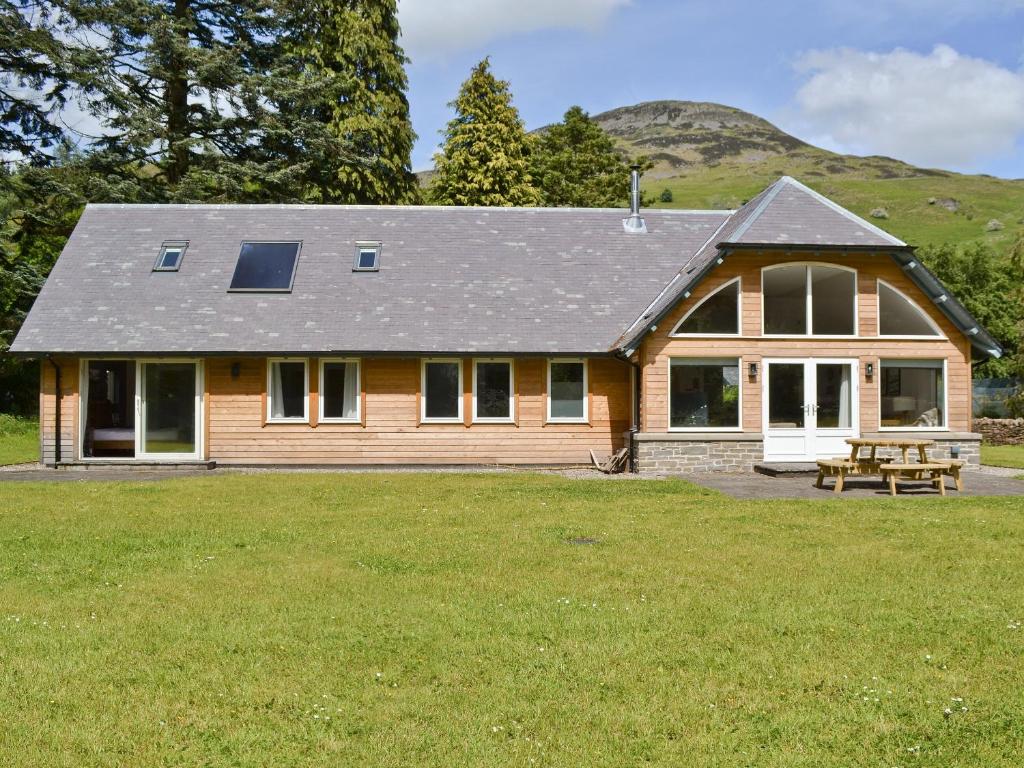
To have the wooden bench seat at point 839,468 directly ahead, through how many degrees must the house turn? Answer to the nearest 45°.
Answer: approximately 45° to its left

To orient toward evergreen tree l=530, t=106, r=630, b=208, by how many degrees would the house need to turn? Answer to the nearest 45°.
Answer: approximately 180°

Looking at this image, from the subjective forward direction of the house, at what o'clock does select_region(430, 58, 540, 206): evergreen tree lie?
The evergreen tree is roughly at 6 o'clock from the house.

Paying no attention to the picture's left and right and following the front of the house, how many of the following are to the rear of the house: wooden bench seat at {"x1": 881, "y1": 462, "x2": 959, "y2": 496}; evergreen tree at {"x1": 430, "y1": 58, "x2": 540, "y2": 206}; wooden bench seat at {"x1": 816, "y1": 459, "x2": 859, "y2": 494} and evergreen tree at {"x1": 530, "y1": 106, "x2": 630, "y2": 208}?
2

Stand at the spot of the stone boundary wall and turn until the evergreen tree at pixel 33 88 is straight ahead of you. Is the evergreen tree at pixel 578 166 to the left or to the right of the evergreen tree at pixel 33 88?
right

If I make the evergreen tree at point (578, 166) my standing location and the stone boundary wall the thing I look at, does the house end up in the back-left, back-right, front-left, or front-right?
front-right

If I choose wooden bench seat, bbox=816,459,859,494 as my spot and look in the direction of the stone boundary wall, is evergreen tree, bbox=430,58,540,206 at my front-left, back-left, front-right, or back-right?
front-left

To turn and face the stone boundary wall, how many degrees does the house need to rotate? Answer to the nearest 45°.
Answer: approximately 135° to its left

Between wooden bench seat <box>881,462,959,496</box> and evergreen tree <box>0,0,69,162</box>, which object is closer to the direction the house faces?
the wooden bench seat

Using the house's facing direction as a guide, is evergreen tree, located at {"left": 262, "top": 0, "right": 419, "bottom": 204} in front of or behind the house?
behind

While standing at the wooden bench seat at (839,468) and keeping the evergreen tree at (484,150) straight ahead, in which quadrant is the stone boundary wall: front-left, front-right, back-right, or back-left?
front-right

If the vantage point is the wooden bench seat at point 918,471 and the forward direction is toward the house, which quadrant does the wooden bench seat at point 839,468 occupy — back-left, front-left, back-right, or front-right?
front-left

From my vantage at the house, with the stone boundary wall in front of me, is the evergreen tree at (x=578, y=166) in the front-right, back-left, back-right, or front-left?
front-left

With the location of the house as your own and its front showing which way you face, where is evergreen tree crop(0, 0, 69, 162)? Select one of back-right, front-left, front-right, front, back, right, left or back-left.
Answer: back-right

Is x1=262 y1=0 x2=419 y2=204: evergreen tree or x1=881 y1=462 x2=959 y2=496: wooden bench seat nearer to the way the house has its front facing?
the wooden bench seat

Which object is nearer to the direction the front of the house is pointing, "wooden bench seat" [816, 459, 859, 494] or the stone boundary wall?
the wooden bench seat

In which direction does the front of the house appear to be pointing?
toward the camera
